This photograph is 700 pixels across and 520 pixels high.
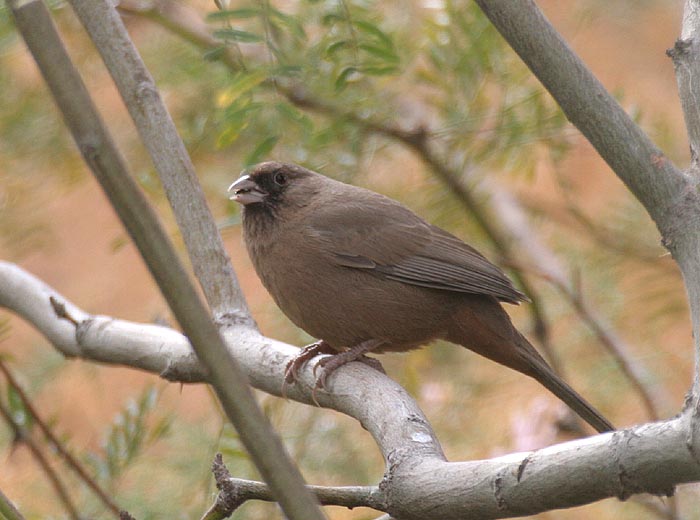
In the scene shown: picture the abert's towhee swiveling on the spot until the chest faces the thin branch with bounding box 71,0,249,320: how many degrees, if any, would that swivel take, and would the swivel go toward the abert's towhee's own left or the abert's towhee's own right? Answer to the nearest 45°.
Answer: approximately 45° to the abert's towhee's own left

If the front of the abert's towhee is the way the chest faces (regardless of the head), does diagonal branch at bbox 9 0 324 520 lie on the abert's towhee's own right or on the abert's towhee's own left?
on the abert's towhee's own left

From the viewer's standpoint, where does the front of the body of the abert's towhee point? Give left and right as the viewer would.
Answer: facing to the left of the viewer
